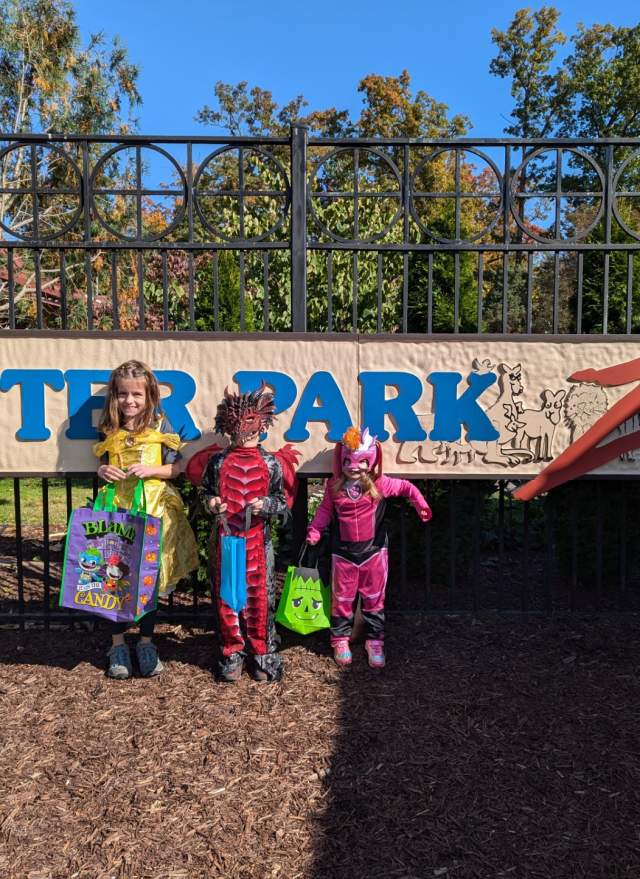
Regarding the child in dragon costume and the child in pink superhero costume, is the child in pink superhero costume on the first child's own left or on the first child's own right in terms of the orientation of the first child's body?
on the first child's own left

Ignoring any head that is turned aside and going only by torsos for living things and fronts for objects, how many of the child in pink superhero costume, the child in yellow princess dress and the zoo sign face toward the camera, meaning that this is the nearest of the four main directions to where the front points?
3

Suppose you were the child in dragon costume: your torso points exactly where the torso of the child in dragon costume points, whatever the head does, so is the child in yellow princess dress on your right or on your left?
on your right

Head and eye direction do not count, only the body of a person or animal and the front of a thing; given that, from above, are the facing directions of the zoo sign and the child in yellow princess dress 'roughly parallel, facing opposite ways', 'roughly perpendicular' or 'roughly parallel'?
roughly parallel

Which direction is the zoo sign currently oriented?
toward the camera

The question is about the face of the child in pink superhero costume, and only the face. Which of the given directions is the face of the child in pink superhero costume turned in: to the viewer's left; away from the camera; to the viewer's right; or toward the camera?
toward the camera

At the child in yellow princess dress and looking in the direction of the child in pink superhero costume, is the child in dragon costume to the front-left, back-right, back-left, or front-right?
front-right

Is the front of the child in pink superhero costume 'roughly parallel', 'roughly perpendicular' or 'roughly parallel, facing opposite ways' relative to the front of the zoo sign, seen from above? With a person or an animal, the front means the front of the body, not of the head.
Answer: roughly parallel

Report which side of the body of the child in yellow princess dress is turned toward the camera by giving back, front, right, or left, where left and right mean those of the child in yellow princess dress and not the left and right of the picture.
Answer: front

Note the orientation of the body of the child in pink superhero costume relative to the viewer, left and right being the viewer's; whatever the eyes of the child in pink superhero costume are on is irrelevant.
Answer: facing the viewer

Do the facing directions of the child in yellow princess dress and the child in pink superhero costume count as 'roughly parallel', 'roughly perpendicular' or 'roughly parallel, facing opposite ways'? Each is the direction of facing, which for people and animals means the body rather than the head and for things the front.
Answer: roughly parallel
